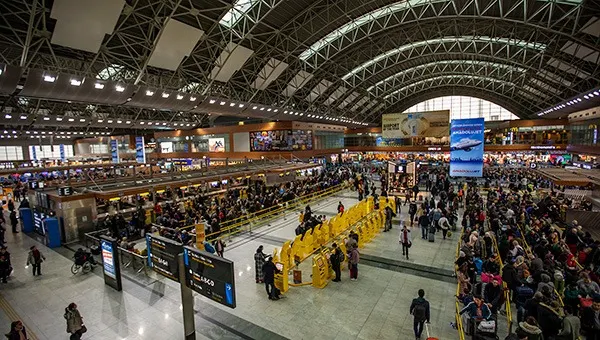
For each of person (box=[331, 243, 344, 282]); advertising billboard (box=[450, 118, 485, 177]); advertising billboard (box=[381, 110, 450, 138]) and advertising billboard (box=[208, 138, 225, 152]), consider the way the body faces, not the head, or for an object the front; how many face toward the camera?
3

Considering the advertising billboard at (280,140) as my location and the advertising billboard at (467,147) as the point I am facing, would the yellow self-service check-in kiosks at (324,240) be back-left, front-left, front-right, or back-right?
front-right

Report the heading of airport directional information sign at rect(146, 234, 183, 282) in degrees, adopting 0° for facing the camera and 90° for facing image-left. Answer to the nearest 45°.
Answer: approximately 45°

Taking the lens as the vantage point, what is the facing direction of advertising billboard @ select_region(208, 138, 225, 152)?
facing the viewer

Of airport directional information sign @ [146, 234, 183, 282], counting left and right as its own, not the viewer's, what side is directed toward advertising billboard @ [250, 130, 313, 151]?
back

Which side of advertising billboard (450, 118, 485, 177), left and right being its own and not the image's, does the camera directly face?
front

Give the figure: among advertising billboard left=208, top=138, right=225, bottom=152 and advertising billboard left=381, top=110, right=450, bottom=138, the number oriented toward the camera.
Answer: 2

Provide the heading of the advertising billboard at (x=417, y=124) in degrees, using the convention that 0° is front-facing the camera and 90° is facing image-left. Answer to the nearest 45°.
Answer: approximately 0°

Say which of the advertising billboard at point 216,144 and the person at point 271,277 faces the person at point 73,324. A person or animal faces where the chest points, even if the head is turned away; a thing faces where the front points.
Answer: the advertising billboard

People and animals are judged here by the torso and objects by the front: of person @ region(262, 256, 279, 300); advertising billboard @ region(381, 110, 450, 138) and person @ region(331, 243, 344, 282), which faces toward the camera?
the advertising billboard

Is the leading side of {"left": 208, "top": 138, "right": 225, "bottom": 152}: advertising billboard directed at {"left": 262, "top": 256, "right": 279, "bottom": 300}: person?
yes

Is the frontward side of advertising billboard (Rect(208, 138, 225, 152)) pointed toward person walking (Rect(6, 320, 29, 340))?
yes

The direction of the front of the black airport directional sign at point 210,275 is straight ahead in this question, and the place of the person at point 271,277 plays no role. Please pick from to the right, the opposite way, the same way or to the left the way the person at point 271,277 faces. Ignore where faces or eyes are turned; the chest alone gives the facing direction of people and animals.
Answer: the opposite way

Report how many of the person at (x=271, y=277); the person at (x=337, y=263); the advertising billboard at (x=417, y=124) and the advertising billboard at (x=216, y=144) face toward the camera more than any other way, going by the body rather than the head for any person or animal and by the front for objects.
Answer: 2
